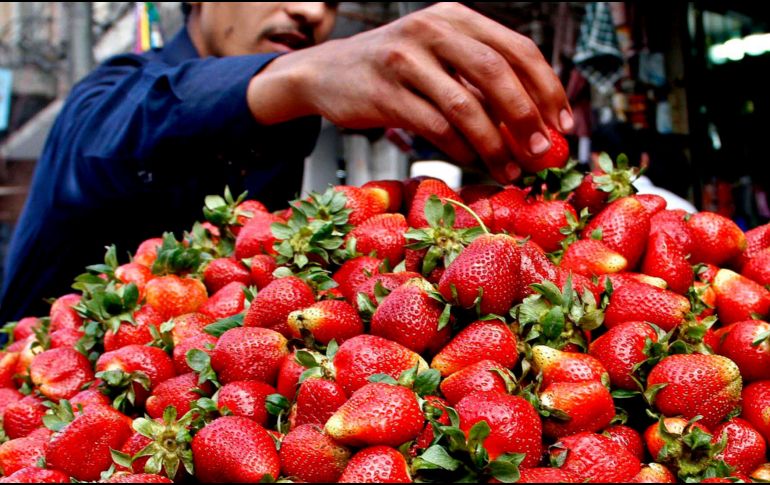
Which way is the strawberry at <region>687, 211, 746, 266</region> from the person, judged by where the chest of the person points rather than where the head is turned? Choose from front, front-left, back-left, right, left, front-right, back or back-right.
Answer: front

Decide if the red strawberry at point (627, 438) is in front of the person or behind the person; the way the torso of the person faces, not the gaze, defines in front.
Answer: in front

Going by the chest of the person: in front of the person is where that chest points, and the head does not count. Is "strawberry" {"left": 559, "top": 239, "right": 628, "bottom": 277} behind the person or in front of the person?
in front

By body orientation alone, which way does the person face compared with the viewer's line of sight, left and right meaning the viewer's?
facing the viewer and to the right of the viewer

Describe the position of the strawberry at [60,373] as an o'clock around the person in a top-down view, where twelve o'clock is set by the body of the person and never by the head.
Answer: The strawberry is roughly at 2 o'clock from the person.

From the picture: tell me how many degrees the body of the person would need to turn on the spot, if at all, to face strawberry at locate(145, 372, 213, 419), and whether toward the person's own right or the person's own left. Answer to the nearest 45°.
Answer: approximately 45° to the person's own right

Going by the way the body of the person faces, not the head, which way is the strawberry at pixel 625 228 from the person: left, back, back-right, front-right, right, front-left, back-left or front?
front
